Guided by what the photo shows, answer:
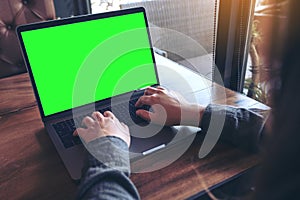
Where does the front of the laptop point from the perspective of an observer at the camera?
facing the viewer and to the right of the viewer
